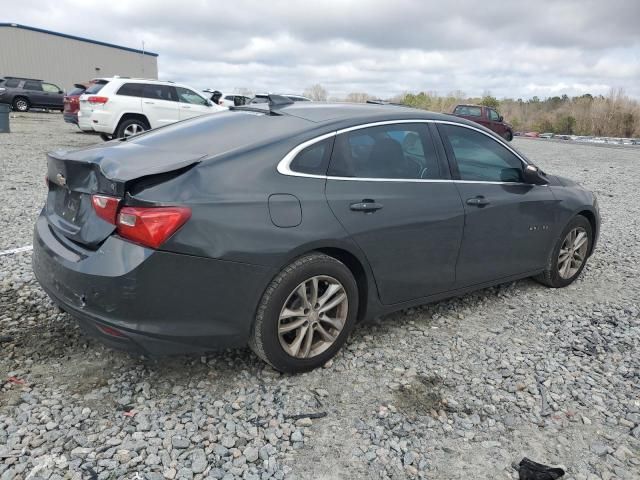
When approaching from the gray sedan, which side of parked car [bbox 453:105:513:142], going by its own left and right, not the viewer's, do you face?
right

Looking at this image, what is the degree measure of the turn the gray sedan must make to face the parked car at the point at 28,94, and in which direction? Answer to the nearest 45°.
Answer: approximately 90° to its left

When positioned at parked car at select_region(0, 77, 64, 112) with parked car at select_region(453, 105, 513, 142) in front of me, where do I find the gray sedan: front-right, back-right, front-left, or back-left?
front-right

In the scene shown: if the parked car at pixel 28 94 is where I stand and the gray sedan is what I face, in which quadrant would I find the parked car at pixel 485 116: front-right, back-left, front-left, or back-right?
front-left

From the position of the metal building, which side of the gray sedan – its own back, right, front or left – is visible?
left

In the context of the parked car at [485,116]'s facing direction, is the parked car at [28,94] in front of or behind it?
behind

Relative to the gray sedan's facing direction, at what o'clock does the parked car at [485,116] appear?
The parked car is roughly at 11 o'clock from the gray sedan.

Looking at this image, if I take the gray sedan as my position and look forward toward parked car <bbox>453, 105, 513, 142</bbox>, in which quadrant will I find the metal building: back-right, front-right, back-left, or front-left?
front-left

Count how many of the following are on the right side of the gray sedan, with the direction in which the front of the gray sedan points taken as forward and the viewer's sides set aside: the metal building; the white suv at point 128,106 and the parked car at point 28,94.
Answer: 0

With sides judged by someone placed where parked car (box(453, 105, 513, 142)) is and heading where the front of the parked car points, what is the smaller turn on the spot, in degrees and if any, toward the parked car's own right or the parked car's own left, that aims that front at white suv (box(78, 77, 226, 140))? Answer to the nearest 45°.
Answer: approximately 135° to the parked car's own right

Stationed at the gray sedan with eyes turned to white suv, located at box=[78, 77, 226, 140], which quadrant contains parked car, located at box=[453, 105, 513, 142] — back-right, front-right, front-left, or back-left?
front-right

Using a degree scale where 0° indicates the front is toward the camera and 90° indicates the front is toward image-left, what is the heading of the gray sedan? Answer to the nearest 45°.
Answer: approximately 225°

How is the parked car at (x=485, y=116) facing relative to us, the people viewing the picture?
facing to the right of the viewer
